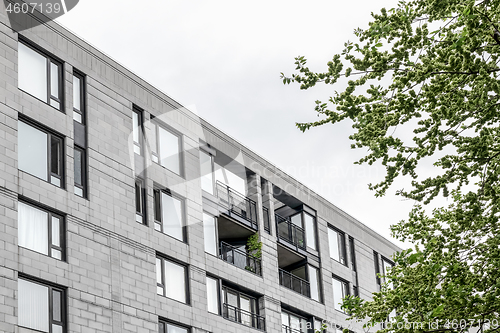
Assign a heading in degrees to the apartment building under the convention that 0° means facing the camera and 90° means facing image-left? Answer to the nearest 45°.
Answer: approximately 315°
